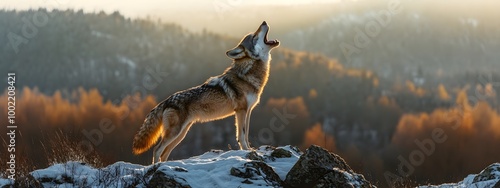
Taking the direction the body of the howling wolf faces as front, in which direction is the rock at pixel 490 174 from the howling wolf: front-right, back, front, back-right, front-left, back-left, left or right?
front

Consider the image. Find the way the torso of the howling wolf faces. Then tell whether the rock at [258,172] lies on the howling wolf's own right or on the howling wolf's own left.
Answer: on the howling wolf's own right

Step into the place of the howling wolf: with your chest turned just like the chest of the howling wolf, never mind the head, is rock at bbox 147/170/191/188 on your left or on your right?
on your right

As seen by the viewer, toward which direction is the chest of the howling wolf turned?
to the viewer's right
